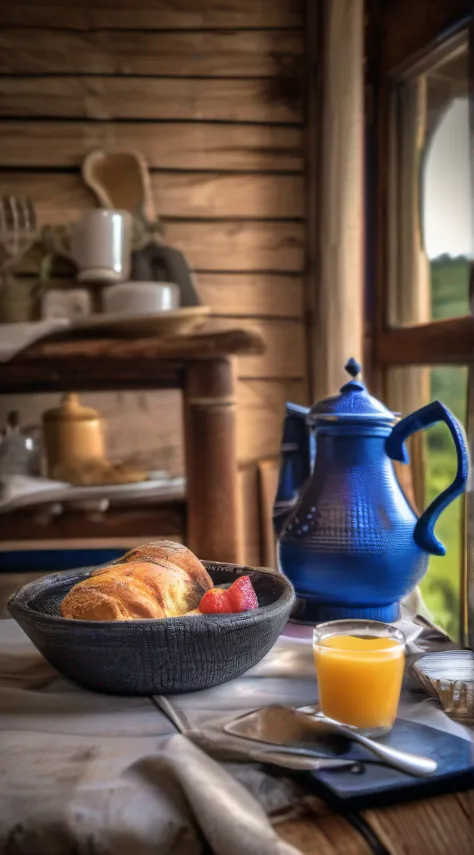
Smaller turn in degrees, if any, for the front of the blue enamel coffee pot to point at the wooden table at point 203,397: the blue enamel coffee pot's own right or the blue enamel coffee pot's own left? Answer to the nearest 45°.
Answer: approximately 90° to the blue enamel coffee pot's own right

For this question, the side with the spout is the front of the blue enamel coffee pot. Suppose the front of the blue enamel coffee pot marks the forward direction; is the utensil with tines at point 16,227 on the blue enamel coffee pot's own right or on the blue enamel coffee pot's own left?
on the blue enamel coffee pot's own right

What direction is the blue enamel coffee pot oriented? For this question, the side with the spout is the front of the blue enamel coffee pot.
to the viewer's left

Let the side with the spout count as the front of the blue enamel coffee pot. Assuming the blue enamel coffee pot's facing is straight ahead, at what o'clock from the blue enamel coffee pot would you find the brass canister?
The brass canister is roughly at 2 o'clock from the blue enamel coffee pot.
